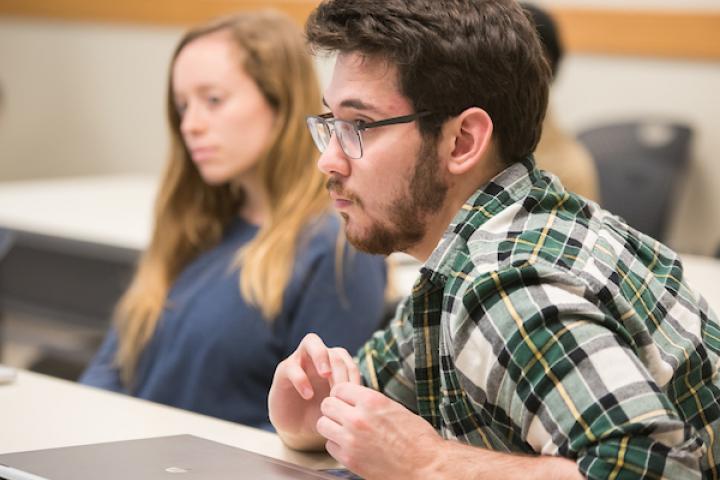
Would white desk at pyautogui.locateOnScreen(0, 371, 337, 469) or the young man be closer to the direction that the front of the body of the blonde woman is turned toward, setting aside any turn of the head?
the white desk

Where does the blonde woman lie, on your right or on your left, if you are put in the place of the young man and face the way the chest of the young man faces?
on your right

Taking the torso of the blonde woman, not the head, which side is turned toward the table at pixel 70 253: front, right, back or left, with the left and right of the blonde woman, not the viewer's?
right

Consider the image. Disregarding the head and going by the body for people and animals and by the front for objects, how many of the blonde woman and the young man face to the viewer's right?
0

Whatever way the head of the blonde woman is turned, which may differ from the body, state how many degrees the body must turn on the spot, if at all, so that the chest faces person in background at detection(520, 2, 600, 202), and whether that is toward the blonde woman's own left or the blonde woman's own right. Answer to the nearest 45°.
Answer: approximately 180°

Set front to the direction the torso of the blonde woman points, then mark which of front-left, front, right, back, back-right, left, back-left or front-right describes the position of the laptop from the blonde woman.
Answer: front-left

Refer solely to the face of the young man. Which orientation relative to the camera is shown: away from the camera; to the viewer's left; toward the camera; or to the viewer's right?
to the viewer's left

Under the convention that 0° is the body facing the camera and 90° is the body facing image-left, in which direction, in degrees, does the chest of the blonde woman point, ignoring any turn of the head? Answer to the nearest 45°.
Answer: approximately 45°

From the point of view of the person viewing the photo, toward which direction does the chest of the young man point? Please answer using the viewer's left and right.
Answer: facing to the left of the viewer
